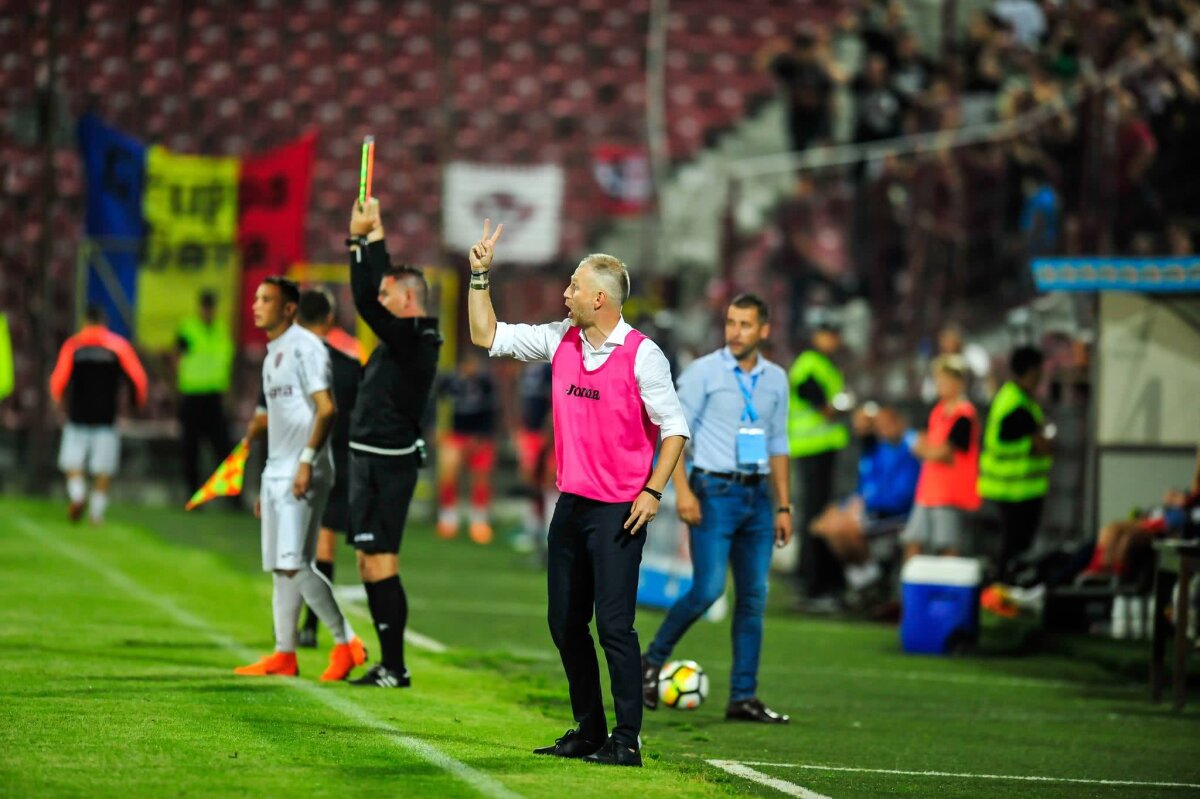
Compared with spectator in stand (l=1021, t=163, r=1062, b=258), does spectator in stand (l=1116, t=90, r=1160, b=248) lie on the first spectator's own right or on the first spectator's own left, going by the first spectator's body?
on the first spectator's own left

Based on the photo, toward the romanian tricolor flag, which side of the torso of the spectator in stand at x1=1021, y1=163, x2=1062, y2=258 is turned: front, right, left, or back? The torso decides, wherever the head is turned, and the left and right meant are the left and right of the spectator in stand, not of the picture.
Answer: right

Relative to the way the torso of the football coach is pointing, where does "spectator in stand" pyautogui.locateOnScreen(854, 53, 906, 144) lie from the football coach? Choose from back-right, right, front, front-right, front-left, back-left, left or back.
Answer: back-right

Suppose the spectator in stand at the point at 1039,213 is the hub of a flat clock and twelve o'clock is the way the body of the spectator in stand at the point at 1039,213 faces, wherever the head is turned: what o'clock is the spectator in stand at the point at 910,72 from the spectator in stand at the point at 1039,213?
the spectator in stand at the point at 910,72 is roughly at 4 o'clock from the spectator in stand at the point at 1039,213.

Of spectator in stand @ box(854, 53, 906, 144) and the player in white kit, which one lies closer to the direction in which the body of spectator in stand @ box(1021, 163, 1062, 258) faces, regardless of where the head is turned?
the player in white kit

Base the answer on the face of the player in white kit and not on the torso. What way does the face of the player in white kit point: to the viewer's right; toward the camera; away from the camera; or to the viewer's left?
to the viewer's left

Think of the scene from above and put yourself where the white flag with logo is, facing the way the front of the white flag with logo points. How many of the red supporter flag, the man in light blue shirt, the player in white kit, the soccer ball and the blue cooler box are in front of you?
4

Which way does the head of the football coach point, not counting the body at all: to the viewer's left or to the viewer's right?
to the viewer's left

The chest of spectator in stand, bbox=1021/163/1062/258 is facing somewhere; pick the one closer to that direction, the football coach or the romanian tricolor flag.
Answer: the football coach

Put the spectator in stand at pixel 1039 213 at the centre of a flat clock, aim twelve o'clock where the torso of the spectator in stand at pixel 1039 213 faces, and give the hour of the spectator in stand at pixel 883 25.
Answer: the spectator in stand at pixel 883 25 is roughly at 4 o'clock from the spectator in stand at pixel 1039 213.

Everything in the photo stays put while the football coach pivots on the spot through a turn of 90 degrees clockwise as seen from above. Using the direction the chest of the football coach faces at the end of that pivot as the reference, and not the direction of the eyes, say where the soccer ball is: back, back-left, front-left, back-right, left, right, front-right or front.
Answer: front-right
